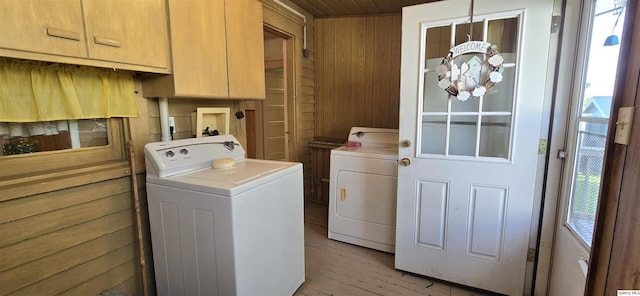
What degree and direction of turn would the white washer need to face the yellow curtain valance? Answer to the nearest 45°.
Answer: approximately 135° to its right

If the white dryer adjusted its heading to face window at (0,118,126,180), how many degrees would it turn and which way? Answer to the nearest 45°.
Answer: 0° — it already faces it

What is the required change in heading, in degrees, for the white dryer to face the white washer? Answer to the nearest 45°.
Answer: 0° — it already faces it

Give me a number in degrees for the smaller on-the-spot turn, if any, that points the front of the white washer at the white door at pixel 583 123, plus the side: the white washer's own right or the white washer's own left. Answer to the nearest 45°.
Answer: approximately 45° to the white washer's own left

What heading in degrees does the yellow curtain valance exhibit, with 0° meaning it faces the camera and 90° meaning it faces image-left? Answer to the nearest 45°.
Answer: approximately 315°

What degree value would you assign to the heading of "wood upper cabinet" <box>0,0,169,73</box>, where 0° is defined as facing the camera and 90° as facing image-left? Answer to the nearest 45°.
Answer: approximately 315°

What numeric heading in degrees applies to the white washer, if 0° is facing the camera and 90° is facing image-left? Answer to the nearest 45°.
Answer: approximately 315°

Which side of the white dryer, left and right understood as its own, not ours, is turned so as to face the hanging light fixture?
left
